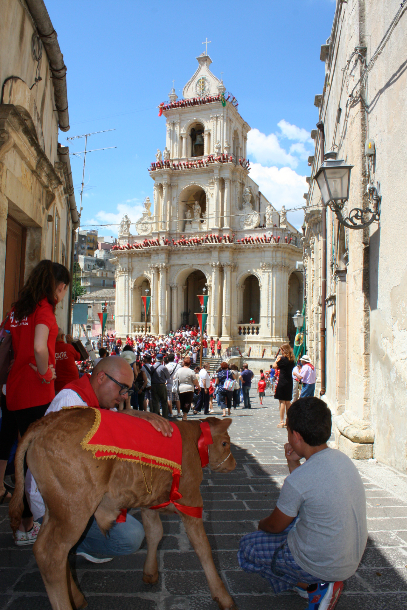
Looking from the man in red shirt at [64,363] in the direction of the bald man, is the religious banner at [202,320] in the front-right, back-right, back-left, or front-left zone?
back-left

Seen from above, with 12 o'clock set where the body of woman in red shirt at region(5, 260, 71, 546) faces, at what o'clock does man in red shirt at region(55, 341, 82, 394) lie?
man in red shirt at region(55, 341, 82, 394) is roughly at 11 o'clock from woman in red shirt at region(5, 260, 71, 546).

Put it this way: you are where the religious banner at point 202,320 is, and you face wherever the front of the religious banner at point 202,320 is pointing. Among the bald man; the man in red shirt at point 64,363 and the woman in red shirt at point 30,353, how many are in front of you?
3

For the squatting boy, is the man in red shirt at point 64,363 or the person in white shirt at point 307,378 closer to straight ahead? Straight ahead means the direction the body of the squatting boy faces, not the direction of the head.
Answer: the man in red shirt

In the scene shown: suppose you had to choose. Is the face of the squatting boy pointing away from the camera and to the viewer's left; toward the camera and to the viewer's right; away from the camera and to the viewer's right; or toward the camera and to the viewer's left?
away from the camera and to the viewer's left

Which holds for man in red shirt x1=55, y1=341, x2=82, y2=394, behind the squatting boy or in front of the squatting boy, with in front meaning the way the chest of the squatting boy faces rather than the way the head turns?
in front

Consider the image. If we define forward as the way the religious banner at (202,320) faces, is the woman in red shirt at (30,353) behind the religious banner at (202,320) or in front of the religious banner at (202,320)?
in front

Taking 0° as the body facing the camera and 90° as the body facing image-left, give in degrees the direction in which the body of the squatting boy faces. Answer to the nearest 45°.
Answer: approximately 135°

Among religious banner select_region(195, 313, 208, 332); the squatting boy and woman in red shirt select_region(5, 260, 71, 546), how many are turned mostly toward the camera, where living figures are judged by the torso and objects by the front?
1

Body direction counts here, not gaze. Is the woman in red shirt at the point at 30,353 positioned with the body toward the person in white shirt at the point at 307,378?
yes

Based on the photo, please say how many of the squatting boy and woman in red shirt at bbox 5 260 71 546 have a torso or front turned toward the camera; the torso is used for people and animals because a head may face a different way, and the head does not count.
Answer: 0

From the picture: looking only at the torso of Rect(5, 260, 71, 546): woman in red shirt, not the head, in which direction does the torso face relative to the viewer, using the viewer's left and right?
facing away from the viewer and to the right of the viewer

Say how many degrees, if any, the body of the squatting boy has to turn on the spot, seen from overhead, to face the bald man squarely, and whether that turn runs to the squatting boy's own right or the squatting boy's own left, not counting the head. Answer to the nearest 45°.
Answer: approximately 45° to the squatting boy's own left

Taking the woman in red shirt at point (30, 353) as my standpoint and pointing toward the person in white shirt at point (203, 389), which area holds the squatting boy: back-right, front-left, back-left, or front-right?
back-right

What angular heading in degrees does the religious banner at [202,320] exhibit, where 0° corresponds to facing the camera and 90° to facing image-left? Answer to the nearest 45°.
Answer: approximately 0°
